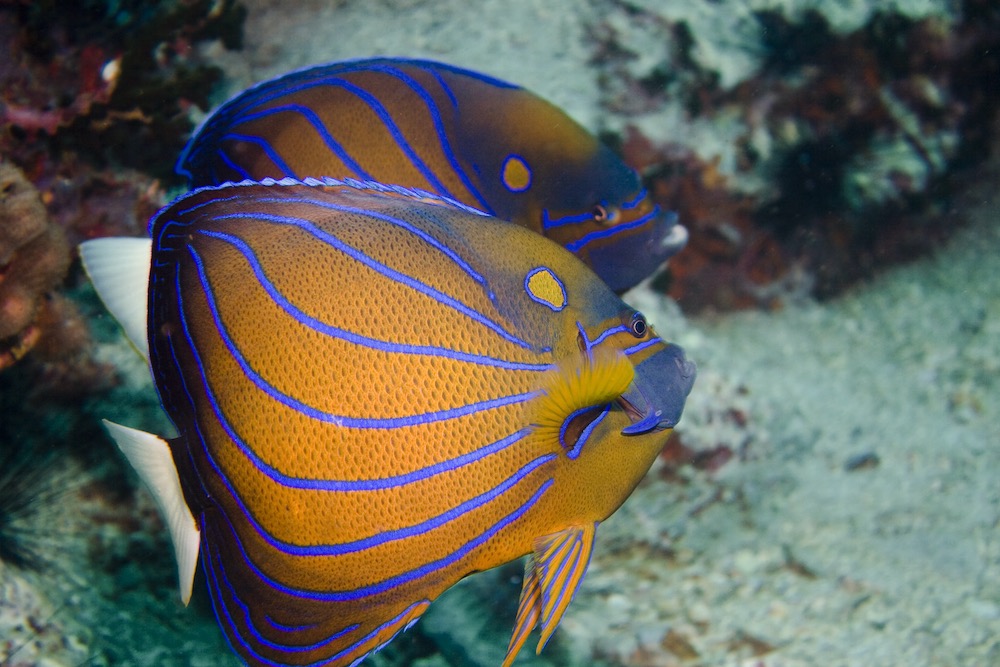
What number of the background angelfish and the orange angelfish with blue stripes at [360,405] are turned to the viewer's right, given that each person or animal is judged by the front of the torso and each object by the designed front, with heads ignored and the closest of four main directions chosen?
2

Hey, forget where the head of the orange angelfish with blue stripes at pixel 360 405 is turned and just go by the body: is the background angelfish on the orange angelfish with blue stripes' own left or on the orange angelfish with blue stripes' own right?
on the orange angelfish with blue stripes' own left

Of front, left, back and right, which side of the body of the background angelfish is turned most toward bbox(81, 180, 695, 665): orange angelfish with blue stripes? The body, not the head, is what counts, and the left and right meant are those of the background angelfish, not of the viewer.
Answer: right

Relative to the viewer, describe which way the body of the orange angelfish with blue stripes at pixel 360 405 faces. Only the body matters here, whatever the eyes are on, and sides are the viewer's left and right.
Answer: facing to the right of the viewer

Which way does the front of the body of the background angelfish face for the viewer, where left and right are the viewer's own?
facing to the right of the viewer
